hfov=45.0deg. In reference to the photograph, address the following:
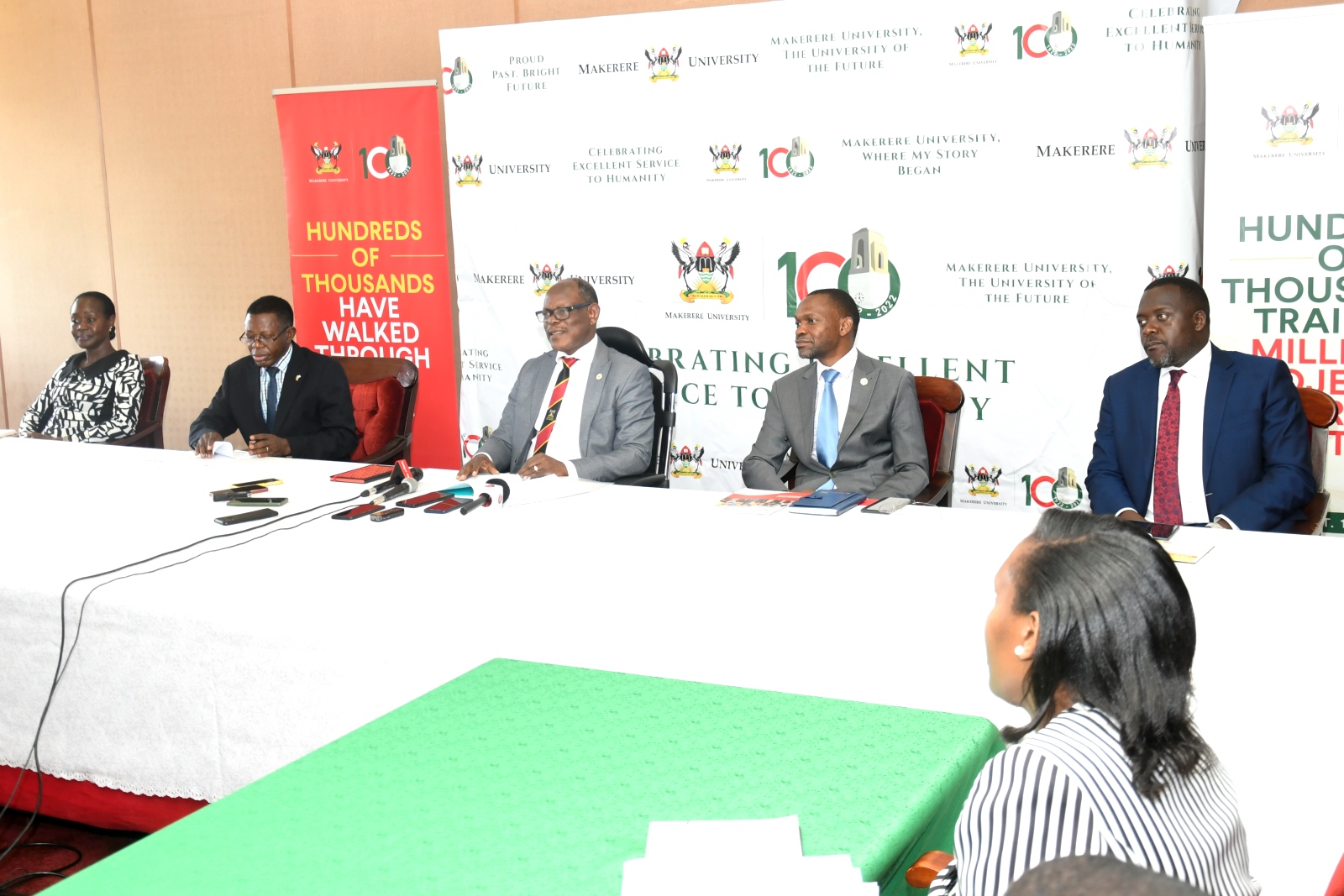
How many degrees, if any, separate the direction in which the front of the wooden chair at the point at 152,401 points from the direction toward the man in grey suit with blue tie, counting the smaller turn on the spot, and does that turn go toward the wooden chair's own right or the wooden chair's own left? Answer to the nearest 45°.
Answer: approximately 90° to the wooden chair's own left

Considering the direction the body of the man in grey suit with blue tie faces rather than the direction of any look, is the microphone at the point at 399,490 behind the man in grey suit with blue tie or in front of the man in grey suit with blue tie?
in front

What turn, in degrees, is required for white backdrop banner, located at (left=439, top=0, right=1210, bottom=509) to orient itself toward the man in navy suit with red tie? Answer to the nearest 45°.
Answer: approximately 45° to its left

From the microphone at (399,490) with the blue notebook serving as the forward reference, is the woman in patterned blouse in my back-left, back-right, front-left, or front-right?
back-left

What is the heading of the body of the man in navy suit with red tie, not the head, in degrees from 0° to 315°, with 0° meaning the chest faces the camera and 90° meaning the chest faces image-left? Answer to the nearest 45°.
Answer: approximately 45°

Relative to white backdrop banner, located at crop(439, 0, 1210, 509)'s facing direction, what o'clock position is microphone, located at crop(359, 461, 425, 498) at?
The microphone is roughly at 1 o'clock from the white backdrop banner.

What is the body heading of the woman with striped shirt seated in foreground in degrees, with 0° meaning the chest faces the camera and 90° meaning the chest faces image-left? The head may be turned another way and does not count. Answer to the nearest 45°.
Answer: approximately 135°

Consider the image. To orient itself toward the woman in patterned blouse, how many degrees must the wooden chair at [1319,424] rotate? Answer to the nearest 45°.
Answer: approximately 45° to its right

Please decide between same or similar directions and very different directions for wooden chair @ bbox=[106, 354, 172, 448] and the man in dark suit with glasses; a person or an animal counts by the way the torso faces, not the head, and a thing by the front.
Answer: same or similar directions

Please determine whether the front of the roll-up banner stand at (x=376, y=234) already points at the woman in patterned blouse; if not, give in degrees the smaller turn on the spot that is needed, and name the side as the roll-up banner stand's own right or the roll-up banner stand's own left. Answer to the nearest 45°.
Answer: approximately 45° to the roll-up banner stand's own right

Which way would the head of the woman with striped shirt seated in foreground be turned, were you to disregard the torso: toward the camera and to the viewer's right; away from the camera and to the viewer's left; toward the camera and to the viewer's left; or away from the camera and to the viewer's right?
away from the camera and to the viewer's left

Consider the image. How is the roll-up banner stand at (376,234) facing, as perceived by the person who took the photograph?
facing the viewer
